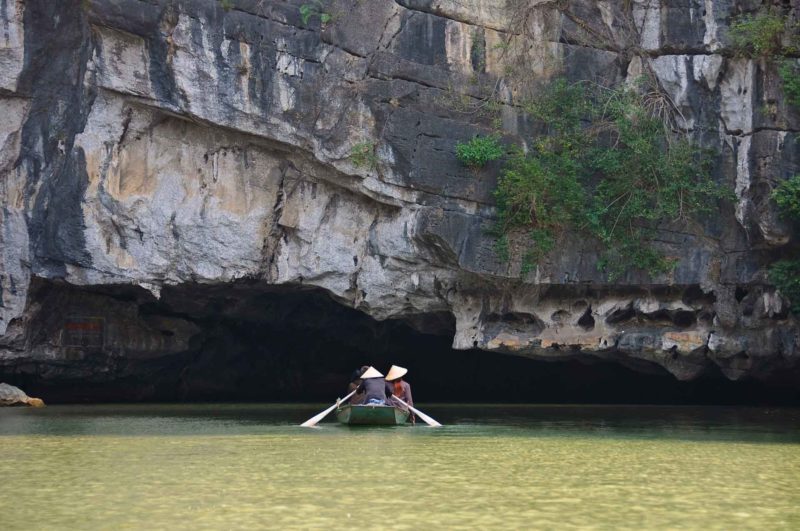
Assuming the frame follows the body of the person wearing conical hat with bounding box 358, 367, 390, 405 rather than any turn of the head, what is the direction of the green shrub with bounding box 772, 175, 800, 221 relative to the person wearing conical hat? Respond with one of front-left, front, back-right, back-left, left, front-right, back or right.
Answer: right

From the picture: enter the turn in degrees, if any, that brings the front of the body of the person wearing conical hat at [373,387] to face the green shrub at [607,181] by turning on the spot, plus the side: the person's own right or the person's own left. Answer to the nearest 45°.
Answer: approximately 45° to the person's own right

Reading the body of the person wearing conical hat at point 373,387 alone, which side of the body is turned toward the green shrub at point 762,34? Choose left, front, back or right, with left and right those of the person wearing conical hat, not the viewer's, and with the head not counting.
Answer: right

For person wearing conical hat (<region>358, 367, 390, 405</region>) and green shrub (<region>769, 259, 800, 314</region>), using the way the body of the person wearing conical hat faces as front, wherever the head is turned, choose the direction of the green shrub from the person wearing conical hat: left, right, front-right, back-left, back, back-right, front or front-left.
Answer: right

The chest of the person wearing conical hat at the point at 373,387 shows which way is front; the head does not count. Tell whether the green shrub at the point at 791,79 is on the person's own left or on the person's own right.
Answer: on the person's own right

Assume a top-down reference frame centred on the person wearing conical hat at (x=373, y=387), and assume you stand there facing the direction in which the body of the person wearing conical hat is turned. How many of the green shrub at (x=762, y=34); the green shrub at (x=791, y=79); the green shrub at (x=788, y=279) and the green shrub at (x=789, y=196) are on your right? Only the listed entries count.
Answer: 4

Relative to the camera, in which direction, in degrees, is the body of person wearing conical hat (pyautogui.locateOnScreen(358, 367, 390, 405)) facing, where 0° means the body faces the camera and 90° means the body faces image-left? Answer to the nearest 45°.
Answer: approximately 180°
